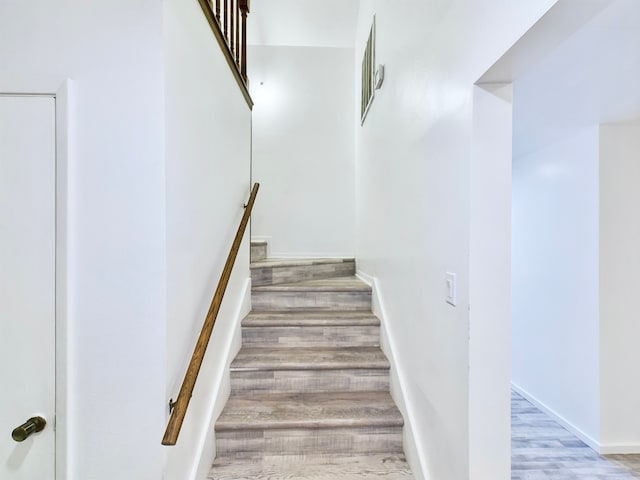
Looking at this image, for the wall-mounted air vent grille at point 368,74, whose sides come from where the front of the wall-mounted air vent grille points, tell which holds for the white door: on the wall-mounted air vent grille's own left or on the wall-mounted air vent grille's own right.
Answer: on the wall-mounted air vent grille's own left

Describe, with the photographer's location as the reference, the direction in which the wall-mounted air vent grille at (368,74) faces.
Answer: facing to the left of the viewer

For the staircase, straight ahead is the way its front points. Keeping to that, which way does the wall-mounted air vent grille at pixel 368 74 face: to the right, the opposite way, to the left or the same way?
to the right

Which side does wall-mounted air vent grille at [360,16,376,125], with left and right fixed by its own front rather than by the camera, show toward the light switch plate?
left

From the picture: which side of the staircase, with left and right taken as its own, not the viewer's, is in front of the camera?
front

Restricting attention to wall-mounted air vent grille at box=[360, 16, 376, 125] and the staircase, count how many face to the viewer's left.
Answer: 1

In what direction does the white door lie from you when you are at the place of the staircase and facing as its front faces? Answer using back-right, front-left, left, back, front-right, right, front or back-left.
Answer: front-right
